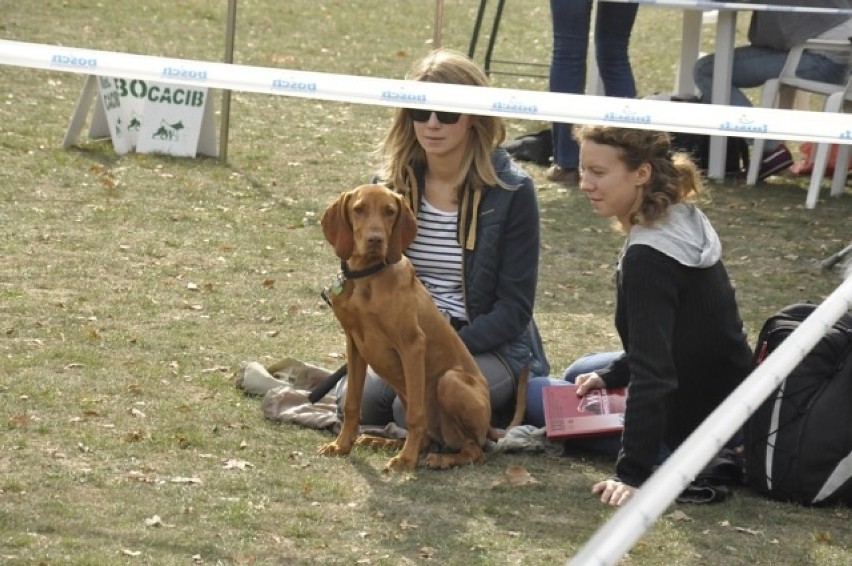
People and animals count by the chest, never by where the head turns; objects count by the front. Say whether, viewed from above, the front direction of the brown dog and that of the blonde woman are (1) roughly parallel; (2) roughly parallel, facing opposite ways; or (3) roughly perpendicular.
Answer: roughly parallel

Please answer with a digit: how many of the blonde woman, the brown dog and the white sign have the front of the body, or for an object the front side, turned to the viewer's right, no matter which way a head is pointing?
0

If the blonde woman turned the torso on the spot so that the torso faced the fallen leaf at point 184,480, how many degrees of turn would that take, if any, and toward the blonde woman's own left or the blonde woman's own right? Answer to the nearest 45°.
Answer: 0° — they already face it

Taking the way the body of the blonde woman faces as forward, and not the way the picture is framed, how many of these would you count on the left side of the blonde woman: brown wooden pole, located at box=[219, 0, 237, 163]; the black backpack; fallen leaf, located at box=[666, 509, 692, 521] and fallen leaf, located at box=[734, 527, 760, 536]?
3

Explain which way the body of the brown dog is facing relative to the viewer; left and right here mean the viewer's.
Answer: facing the viewer and to the left of the viewer

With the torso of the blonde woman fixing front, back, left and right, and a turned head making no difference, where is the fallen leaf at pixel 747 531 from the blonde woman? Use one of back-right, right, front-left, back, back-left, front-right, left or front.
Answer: left

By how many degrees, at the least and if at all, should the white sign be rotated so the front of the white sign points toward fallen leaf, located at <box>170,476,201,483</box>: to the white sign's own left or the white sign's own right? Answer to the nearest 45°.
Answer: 0° — it already faces it

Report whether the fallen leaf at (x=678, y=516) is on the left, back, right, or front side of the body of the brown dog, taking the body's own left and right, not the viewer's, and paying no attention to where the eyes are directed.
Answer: left

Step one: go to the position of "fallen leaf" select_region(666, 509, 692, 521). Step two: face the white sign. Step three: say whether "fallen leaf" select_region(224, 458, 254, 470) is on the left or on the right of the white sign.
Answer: left

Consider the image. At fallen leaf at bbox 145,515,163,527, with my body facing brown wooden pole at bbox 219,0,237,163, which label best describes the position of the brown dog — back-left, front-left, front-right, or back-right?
front-right

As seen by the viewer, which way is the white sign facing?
toward the camera

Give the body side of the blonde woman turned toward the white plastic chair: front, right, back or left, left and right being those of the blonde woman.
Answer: back
